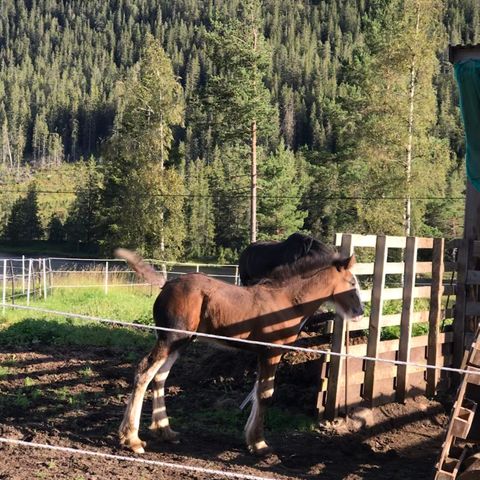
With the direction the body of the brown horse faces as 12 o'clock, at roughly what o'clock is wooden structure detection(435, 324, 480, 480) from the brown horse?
The wooden structure is roughly at 1 o'clock from the brown horse.

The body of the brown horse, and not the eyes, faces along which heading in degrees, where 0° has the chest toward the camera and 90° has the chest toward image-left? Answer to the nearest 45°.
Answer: approximately 270°

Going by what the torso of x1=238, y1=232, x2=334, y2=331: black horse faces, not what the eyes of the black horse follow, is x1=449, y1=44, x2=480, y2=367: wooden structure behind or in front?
in front

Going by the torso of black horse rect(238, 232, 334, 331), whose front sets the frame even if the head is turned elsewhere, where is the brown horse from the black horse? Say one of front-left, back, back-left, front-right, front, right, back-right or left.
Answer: right

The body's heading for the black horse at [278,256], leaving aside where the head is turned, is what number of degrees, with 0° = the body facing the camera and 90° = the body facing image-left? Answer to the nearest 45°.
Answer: approximately 270°

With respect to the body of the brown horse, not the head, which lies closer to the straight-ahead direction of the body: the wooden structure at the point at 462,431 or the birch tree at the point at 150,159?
the wooden structure

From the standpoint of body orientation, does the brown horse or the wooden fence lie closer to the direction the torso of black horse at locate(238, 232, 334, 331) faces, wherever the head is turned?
the wooden fence

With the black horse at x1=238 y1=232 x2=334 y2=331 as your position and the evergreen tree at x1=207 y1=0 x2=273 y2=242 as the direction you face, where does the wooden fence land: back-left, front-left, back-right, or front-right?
back-right

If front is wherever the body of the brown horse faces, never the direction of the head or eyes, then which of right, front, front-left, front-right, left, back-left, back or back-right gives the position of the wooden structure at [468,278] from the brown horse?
front-left
